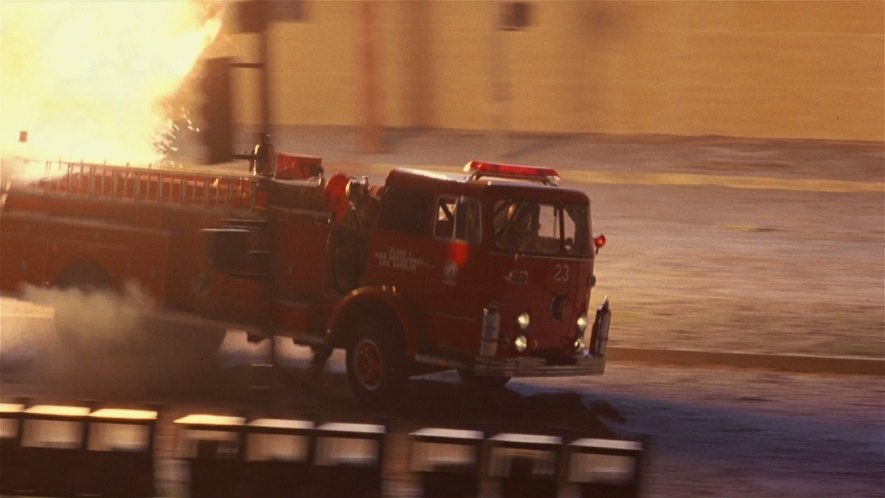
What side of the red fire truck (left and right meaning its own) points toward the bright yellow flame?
back

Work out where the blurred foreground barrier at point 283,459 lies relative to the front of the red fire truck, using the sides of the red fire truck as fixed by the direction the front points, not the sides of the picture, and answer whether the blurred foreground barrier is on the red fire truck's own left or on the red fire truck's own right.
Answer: on the red fire truck's own right

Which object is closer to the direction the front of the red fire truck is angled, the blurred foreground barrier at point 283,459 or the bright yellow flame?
the blurred foreground barrier

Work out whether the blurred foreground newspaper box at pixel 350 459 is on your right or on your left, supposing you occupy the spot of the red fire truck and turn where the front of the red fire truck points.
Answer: on your right

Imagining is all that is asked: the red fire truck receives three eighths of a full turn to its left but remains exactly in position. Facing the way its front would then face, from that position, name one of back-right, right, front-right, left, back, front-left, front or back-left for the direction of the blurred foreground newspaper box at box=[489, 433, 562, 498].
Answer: back

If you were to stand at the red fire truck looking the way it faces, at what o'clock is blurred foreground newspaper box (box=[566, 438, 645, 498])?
The blurred foreground newspaper box is roughly at 1 o'clock from the red fire truck.

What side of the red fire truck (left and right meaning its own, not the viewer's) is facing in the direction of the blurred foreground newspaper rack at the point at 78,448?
right

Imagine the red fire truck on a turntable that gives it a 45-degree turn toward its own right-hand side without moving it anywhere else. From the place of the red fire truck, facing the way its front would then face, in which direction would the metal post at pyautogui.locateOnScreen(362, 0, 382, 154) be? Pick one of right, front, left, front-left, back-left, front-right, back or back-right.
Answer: back

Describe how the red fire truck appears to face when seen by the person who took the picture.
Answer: facing the viewer and to the right of the viewer
